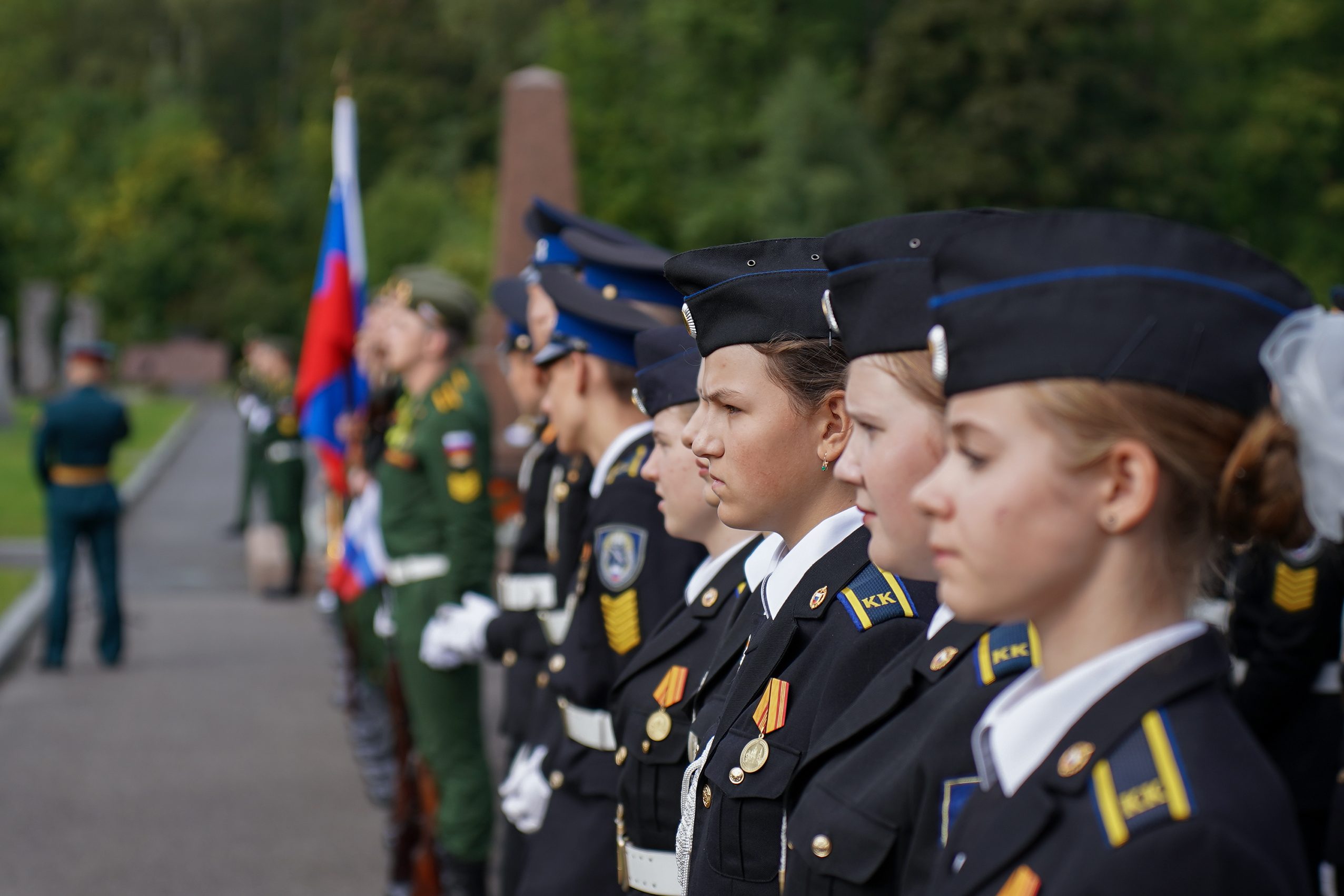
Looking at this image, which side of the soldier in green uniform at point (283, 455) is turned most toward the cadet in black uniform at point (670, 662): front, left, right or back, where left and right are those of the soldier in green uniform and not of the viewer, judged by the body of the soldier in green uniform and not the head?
left

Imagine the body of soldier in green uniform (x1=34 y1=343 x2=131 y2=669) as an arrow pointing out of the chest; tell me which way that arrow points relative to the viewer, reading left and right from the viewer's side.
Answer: facing away from the viewer

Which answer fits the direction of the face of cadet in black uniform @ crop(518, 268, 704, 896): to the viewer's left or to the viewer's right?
to the viewer's left

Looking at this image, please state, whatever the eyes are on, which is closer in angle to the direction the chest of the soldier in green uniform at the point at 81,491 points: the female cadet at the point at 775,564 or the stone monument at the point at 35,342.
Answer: the stone monument

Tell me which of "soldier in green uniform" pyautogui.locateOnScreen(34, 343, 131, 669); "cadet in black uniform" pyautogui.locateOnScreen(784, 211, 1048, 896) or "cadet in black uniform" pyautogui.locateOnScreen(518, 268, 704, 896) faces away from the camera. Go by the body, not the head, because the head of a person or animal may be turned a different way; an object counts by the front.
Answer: the soldier in green uniform

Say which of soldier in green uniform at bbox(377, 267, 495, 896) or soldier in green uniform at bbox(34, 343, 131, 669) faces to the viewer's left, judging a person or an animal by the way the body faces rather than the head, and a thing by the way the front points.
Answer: soldier in green uniform at bbox(377, 267, 495, 896)

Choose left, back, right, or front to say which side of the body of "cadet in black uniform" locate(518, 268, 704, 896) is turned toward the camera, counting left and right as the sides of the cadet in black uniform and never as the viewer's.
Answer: left

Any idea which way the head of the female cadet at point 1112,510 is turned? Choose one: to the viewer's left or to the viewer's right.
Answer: to the viewer's left

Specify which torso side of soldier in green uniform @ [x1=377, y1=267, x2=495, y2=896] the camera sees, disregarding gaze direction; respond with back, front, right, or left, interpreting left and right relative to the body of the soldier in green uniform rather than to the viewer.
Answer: left

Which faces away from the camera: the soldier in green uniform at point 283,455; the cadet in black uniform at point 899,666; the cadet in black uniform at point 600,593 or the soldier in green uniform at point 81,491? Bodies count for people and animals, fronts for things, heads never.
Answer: the soldier in green uniform at point 81,491

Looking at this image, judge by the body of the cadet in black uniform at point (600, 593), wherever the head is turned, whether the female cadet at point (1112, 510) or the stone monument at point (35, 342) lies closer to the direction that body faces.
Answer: the stone monument

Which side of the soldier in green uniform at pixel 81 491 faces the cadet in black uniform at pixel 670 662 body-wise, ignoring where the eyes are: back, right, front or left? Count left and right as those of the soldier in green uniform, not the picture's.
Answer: back

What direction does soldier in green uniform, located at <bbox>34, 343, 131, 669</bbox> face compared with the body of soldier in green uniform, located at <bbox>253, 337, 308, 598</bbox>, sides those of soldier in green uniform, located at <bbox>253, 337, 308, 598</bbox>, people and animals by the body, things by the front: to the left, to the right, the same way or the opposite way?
to the right
